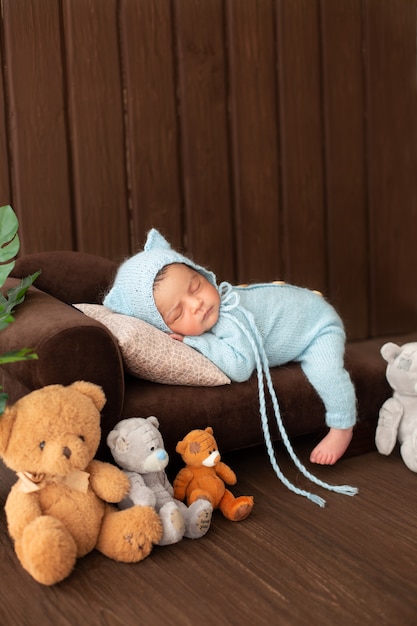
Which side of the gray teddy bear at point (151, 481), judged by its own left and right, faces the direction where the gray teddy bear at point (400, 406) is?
left

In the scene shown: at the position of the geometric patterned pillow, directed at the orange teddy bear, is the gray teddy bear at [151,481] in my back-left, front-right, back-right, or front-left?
front-right

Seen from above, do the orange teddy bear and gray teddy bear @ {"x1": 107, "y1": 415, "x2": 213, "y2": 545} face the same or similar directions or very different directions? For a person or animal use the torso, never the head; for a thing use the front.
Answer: same or similar directions

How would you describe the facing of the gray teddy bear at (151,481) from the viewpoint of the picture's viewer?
facing the viewer and to the right of the viewer

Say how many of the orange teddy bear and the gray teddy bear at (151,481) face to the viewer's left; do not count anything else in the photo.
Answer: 0
